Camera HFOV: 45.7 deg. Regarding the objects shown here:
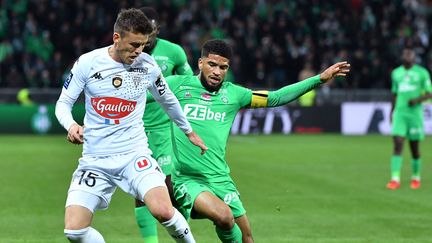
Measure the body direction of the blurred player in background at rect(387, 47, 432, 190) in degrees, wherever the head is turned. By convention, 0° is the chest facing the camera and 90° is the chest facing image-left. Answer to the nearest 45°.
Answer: approximately 0°

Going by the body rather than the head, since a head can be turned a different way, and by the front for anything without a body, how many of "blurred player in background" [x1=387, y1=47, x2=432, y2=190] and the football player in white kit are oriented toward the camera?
2

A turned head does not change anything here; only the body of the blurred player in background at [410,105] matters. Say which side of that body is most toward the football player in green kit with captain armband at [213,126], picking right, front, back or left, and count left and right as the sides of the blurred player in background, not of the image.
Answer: front

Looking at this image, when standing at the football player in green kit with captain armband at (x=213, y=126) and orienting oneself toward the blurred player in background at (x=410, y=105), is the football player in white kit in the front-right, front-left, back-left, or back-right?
back-left

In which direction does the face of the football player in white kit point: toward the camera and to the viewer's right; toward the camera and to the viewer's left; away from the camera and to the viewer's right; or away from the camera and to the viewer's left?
toward the camera and to the viewer's right

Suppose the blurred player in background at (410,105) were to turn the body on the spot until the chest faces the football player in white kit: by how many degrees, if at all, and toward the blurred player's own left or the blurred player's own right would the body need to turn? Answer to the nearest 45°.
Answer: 0° — they already face them

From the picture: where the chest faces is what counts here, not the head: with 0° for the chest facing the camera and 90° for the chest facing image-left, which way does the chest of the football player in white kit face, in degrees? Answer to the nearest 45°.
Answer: approximately 0°

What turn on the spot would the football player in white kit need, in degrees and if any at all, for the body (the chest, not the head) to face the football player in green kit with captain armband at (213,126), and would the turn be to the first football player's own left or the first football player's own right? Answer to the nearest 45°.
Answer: approximately 135° to the first football player's own left

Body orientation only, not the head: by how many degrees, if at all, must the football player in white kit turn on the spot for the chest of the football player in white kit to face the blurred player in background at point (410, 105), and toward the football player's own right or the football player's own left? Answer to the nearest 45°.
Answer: approximately 135° to the football player's own left
